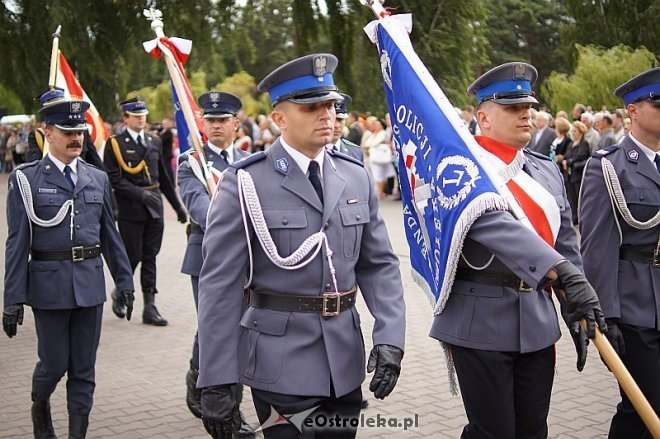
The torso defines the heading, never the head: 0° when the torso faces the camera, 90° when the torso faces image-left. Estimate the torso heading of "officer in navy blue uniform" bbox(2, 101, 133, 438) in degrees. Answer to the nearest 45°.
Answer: approximately 315°

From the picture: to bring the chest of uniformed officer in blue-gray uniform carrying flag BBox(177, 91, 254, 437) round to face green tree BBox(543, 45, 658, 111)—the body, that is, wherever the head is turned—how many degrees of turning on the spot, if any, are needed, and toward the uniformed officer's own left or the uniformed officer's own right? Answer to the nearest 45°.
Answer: approximately 90° to the uniformed officer's own left

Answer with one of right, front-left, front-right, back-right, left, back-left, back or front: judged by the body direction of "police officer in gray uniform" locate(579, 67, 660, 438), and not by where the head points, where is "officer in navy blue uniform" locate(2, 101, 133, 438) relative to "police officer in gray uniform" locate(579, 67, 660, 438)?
back-right

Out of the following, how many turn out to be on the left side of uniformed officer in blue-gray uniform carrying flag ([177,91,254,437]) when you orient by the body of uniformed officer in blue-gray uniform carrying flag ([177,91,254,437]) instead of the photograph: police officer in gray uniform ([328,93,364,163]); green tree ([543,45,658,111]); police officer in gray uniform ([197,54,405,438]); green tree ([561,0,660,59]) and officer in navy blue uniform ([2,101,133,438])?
3

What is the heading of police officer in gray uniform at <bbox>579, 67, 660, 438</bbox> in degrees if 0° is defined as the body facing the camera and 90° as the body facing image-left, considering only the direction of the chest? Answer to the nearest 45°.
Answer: approximately 315°

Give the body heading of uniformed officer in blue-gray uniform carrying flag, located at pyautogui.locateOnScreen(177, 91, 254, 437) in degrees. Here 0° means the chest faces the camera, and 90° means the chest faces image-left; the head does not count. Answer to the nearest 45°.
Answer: approximately 315°
